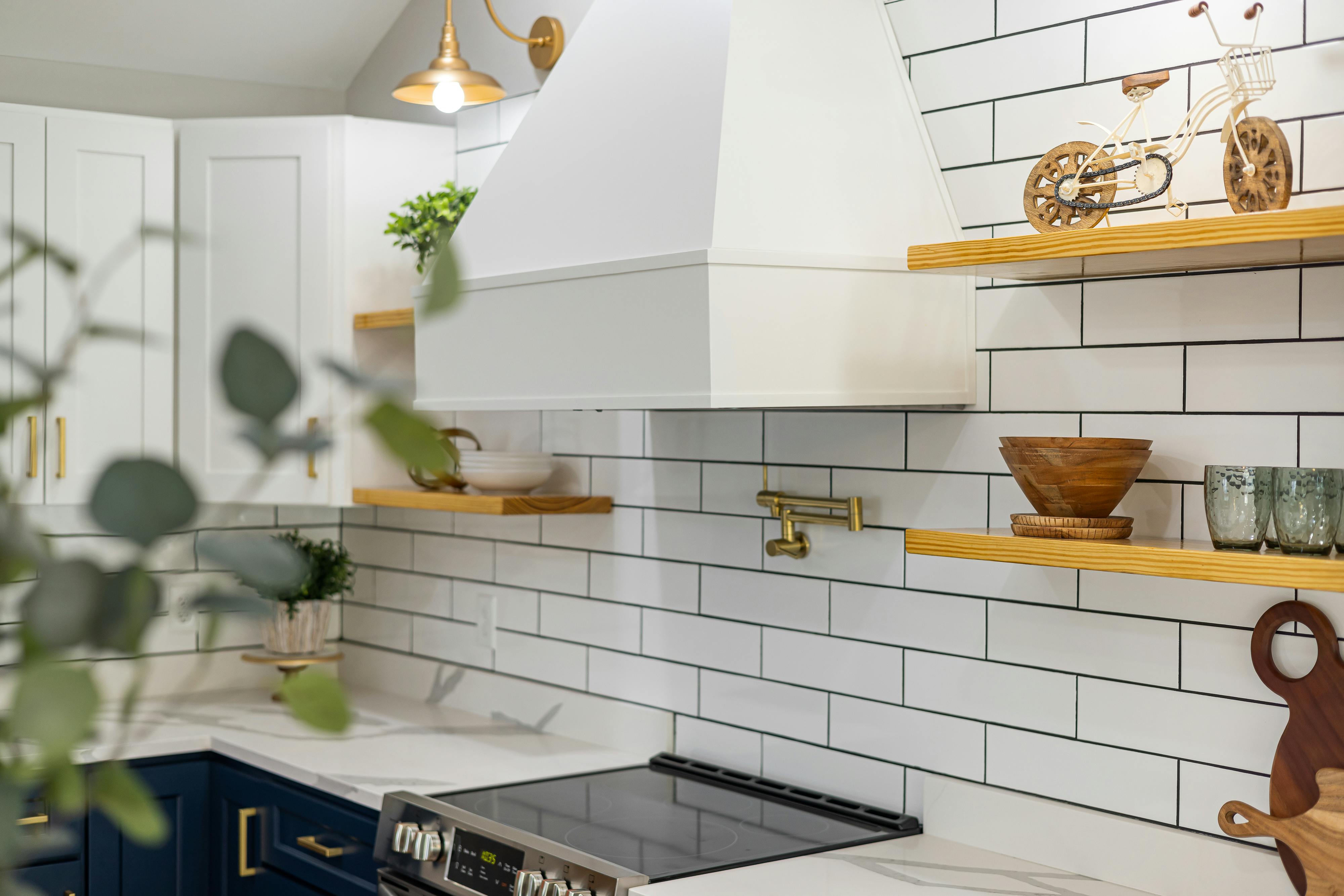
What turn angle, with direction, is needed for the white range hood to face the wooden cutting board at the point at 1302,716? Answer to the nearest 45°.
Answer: approximately 90° to its left

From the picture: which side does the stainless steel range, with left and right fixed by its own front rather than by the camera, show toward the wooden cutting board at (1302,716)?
left

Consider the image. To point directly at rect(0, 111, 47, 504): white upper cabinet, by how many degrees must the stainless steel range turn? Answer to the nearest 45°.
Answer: approximately 90° to its right

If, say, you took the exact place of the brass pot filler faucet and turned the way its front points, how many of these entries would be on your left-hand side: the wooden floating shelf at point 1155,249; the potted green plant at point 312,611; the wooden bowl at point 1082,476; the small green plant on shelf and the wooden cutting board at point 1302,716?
3

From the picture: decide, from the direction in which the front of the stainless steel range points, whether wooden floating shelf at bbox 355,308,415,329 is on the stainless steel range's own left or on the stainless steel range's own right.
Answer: on the stainless steel range's own right

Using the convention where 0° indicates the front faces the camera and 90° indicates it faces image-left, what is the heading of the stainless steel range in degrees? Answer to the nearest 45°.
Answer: approximately 45°

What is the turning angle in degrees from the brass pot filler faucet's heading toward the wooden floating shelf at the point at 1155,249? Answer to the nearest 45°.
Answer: approximately 90° to its left

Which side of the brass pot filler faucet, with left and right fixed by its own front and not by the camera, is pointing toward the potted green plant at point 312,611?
right

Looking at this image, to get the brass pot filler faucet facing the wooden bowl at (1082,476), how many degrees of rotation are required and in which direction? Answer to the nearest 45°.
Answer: approximately 90° to its left
